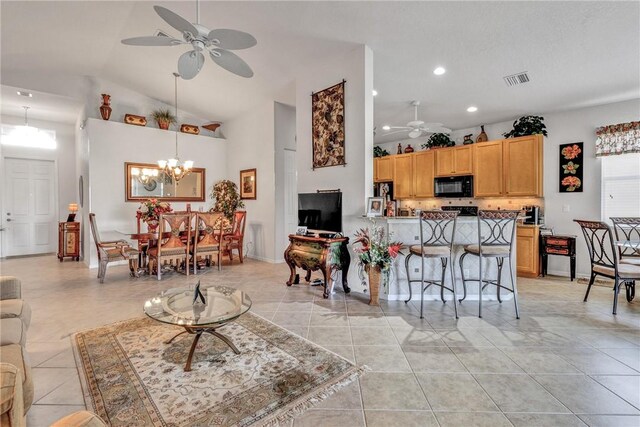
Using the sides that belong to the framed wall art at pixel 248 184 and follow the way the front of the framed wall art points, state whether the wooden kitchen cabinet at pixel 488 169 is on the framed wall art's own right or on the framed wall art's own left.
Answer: on the framed wall art's own left

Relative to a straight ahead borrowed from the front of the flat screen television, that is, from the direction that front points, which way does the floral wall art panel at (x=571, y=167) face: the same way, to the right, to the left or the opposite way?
the same way

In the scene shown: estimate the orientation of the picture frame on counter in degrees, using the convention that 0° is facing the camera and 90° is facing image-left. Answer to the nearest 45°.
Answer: approximately 0°

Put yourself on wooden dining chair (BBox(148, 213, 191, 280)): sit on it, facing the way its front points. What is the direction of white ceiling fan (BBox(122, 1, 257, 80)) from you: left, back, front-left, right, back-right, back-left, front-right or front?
back-left

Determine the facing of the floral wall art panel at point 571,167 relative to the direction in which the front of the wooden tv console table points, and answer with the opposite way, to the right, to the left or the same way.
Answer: the same way

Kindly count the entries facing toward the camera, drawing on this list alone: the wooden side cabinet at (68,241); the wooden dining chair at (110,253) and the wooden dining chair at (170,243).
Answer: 1

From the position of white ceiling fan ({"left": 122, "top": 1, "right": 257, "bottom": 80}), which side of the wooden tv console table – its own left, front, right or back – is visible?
front

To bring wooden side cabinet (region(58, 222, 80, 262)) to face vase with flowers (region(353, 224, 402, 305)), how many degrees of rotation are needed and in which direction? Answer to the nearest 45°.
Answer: approximately 45° to its left

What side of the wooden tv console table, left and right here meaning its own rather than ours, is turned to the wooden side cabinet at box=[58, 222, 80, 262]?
right

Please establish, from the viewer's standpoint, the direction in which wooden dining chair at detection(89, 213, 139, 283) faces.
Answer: facing to the right of the viewer

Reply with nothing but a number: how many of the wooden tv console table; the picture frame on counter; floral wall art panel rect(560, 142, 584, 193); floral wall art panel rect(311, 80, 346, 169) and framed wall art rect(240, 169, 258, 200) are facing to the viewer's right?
0

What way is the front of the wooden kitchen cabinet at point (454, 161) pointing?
toward the camera

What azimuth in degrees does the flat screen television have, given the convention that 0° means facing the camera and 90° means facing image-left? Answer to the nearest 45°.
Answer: approximately 45°

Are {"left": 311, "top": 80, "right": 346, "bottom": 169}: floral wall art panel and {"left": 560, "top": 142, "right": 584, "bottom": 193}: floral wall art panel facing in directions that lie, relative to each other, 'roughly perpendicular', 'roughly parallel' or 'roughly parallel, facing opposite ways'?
roughly parallel

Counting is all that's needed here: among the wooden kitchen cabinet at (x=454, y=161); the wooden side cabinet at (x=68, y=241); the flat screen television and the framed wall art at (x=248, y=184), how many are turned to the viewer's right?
0

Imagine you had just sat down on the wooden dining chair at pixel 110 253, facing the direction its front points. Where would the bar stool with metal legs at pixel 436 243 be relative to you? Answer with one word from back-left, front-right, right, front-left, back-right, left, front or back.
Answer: front-right

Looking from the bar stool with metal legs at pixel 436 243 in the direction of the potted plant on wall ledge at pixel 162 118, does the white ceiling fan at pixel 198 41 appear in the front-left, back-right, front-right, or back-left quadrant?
front-left

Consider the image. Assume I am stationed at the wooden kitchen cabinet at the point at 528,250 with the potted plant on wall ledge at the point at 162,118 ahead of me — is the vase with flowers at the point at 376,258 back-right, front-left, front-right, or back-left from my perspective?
front-left

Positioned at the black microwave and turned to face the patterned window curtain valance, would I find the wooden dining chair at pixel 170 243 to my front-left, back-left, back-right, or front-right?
back-right

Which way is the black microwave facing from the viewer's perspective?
toward the camera

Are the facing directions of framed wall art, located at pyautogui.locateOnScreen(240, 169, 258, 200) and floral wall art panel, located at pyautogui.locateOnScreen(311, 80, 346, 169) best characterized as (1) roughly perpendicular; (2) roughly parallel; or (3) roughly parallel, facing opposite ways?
roughly parallel
